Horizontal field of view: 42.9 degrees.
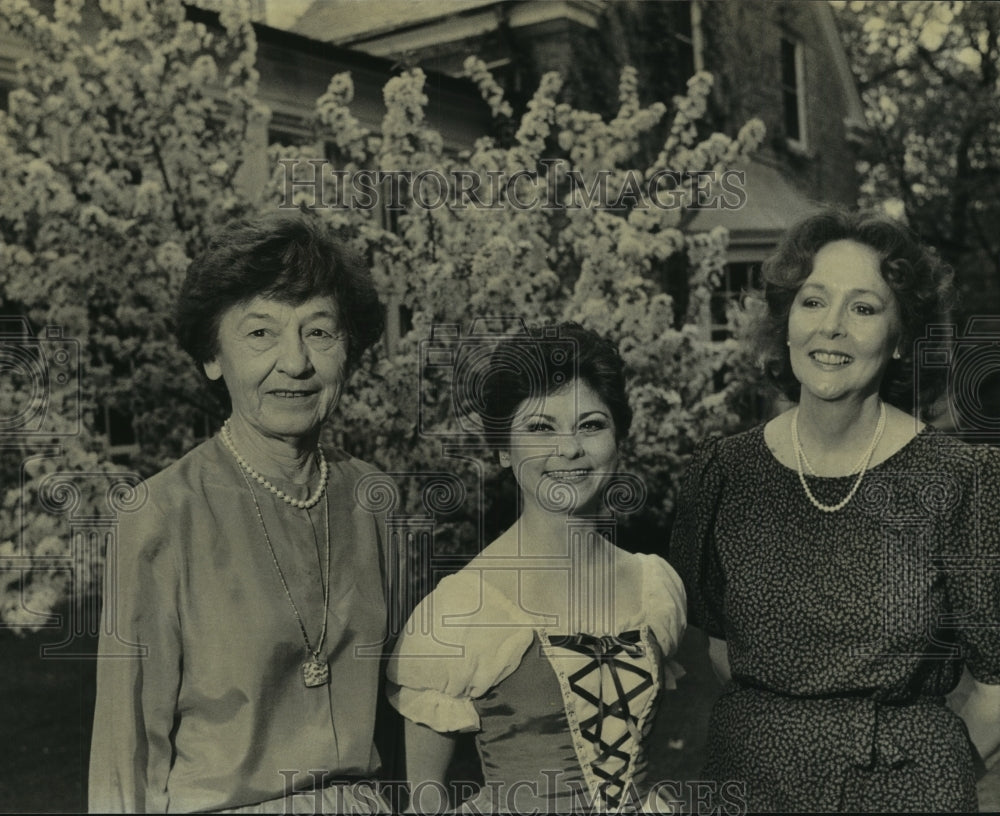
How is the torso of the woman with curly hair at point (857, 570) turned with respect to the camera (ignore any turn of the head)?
toward the camera

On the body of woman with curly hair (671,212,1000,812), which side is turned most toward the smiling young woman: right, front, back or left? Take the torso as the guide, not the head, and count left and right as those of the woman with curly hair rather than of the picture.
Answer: right

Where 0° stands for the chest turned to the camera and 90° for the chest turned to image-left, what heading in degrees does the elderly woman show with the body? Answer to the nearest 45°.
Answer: approximately 315°

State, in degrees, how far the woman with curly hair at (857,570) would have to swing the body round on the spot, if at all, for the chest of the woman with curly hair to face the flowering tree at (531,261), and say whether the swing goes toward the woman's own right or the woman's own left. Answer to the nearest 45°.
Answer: approximately 135° to the woman's own right

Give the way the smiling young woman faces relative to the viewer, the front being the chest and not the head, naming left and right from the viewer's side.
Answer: facing the viewer and to the right of the viewer

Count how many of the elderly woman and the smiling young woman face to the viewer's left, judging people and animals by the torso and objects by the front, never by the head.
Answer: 0

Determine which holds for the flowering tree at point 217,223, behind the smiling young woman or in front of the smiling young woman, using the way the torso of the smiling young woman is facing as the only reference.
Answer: behind

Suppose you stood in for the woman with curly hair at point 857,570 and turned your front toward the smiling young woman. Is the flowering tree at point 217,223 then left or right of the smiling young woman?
right

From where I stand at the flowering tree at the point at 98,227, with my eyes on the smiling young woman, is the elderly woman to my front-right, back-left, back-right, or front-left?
front-right

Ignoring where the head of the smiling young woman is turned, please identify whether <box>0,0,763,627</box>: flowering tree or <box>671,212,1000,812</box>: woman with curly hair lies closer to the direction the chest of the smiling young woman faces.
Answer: the woman with curly hair
